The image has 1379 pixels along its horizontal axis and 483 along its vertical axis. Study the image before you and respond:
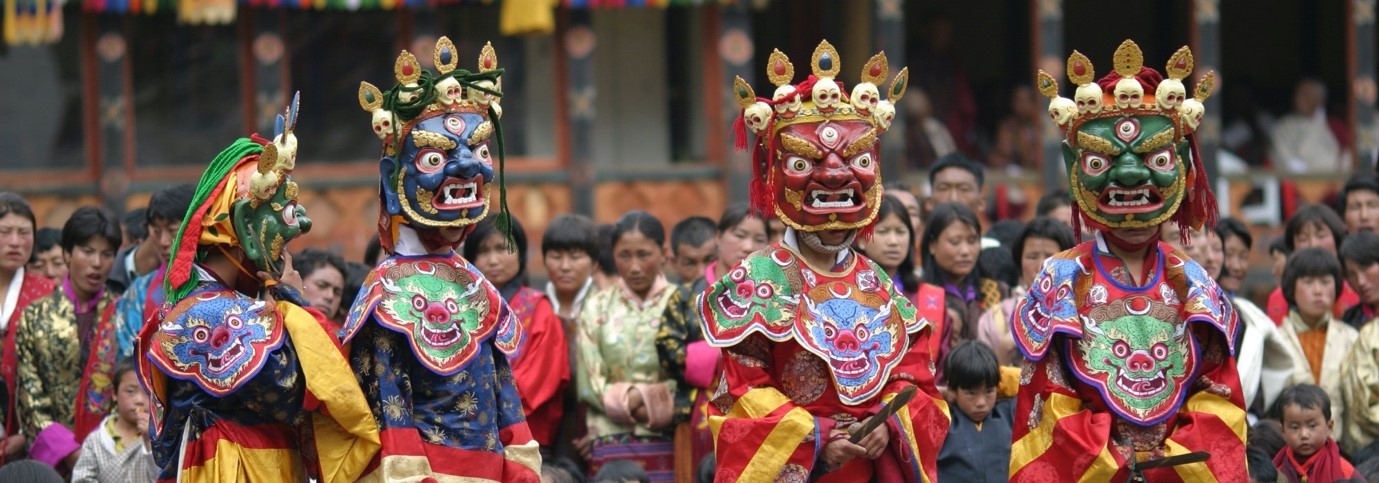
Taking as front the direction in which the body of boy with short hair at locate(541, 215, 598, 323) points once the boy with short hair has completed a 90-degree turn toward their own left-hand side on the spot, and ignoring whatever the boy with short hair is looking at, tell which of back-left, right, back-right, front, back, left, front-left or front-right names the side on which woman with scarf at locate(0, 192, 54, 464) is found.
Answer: back

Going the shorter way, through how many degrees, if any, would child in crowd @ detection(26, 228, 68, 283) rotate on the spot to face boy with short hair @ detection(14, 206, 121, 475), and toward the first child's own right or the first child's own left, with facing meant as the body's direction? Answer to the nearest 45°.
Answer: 0° — they already face them

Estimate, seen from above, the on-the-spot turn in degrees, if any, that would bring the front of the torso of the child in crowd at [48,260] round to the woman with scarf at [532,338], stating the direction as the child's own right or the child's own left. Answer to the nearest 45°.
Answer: approximately 45° to the child's own left

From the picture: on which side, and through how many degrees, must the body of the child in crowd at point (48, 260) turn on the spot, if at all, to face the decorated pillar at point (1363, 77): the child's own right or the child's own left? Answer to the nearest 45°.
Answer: approximately 90° to the child's own left

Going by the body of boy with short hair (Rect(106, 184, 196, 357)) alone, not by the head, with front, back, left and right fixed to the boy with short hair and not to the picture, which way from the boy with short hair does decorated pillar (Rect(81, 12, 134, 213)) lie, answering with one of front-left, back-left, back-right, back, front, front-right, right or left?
back-left

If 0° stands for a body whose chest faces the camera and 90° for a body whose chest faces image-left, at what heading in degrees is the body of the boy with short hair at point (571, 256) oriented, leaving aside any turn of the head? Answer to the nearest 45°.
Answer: approximately 0°
